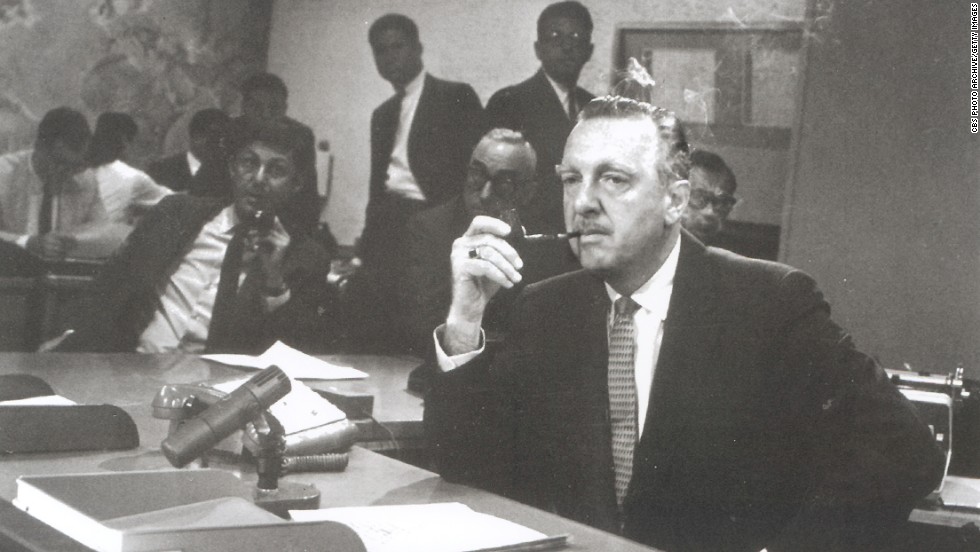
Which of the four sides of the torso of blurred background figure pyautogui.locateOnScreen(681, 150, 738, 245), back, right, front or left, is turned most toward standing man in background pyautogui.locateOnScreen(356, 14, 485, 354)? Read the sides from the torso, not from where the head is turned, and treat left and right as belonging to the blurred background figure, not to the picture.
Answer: right

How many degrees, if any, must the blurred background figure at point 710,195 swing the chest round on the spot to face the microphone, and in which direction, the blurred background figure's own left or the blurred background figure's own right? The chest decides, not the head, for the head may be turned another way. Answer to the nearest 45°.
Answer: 0° — they already face it

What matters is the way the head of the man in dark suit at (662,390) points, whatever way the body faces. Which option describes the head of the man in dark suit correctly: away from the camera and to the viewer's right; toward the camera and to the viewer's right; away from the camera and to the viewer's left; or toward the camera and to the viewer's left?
toward the camera and to the viewer's left

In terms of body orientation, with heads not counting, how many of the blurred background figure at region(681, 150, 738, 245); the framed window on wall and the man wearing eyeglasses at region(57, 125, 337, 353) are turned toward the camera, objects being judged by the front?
3

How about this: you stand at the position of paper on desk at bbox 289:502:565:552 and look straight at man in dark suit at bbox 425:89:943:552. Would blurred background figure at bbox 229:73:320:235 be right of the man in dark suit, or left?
left

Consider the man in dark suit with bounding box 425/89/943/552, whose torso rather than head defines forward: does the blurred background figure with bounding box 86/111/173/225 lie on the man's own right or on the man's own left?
on the man's own right

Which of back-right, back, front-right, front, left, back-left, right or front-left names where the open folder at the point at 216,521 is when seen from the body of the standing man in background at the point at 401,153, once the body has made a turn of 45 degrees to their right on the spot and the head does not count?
left

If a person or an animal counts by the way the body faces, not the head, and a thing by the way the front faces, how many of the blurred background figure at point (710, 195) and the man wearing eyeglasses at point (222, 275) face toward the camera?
2

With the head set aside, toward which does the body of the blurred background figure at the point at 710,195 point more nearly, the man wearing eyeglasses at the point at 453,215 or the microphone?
the microphone
